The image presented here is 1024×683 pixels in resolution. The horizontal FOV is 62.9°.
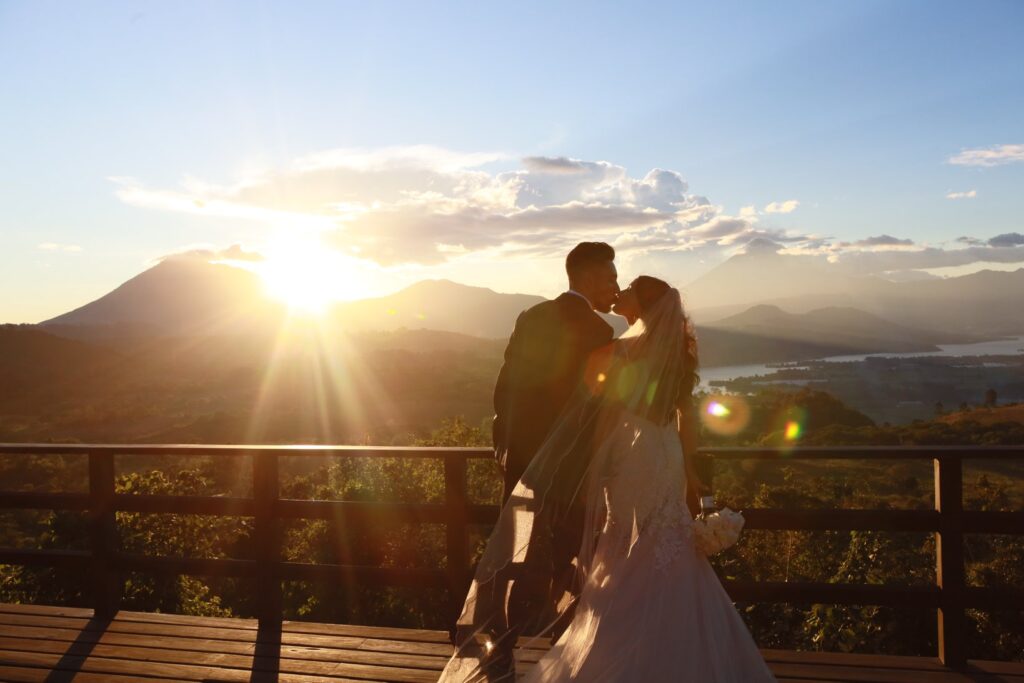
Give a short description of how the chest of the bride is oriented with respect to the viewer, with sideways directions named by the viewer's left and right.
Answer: facing away from the viewer and to the left of the viewer

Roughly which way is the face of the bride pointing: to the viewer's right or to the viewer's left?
to the viewer's left

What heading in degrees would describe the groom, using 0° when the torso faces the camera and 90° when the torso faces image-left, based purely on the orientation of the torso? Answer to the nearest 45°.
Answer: approximately 225°

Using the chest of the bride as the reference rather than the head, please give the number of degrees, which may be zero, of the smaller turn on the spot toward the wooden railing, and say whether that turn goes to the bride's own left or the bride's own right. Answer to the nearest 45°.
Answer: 0° — they already face it

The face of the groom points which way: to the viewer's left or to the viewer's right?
to the viewer's right
